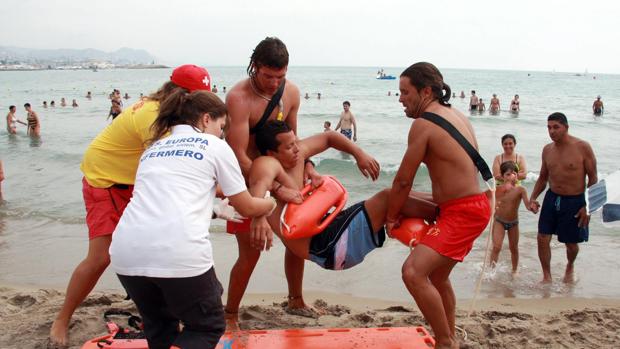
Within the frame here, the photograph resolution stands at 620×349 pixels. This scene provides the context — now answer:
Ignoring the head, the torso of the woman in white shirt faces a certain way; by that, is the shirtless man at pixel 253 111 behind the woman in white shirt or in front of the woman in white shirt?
in front

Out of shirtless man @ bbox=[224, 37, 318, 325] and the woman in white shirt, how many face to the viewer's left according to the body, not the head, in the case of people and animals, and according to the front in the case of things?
0

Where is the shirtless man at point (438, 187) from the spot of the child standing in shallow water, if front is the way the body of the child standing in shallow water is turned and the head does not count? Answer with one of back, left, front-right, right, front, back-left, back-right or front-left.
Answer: front

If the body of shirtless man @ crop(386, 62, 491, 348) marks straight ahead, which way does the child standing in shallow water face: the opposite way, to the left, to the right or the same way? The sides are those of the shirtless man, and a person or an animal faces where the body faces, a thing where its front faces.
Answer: to the left

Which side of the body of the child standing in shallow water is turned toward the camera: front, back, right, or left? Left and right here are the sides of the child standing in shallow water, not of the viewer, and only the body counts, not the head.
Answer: front

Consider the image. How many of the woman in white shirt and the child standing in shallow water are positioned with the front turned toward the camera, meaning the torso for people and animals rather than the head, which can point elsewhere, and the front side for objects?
1

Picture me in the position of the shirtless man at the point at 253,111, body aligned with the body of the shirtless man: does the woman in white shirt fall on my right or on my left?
on my right

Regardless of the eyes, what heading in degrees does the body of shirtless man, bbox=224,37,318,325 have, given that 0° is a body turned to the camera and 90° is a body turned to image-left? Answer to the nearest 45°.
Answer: approximately 315°

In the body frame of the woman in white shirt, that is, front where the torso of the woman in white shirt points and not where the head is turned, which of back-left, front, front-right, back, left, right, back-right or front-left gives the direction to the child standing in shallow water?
front

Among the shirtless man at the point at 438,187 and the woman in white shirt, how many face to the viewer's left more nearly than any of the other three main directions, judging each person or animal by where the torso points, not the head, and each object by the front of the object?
1

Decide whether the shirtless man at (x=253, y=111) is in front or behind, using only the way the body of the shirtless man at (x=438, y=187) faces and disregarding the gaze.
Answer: in front

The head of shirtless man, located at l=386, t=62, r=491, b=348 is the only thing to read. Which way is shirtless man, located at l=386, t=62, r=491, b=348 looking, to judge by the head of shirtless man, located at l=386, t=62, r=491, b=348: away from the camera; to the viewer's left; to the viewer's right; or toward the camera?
to the viewer's left

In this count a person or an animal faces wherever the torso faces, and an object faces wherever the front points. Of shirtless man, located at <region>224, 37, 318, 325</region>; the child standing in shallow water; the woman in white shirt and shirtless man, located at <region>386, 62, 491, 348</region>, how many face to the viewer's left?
1

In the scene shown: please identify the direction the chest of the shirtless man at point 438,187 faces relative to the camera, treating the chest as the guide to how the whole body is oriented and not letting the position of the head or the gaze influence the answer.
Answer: to the viewer's left
